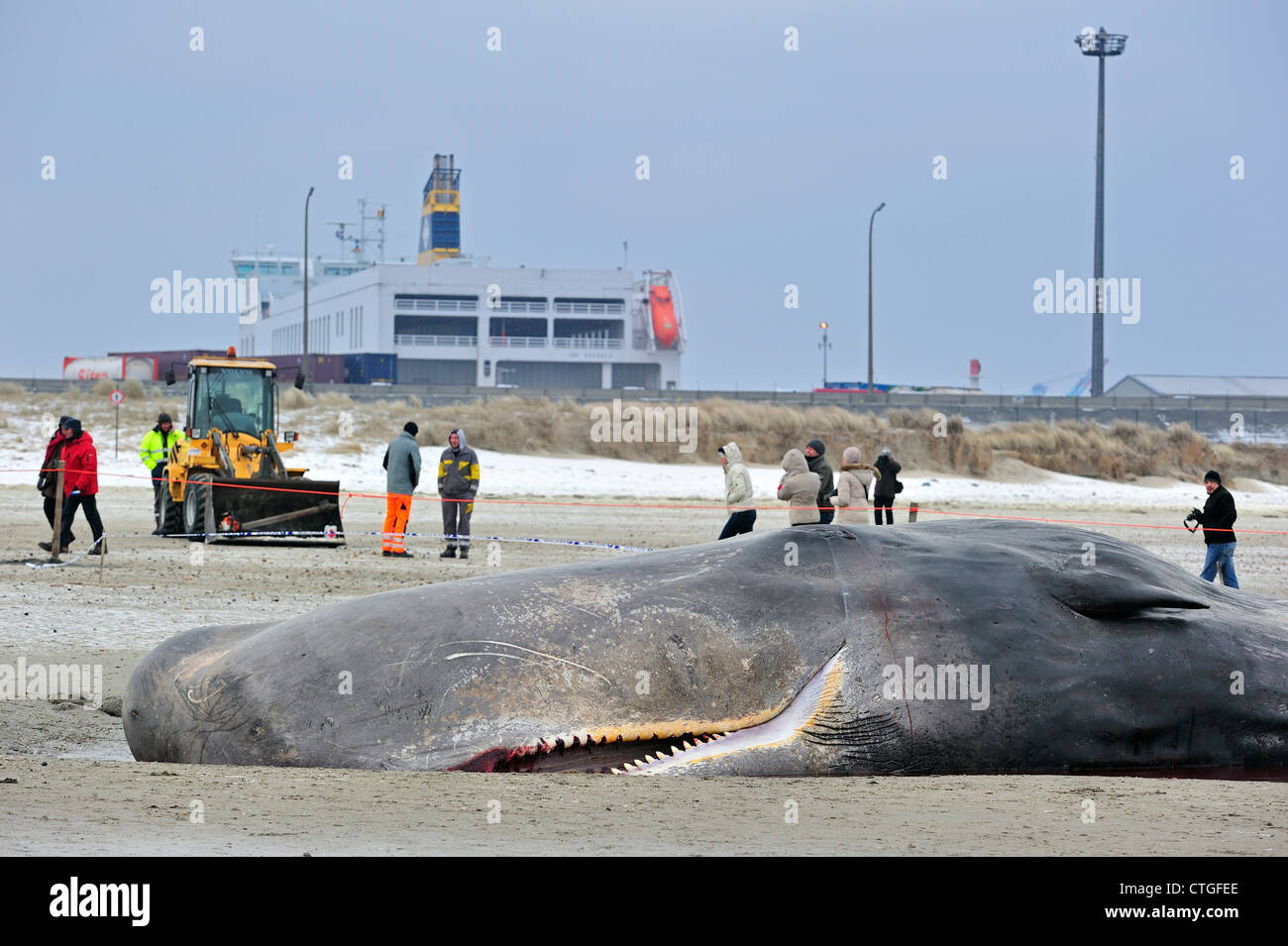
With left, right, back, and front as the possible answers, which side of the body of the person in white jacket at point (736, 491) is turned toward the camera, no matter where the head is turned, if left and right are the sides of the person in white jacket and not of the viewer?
left

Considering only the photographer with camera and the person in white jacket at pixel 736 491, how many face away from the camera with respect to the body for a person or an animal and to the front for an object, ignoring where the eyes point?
0

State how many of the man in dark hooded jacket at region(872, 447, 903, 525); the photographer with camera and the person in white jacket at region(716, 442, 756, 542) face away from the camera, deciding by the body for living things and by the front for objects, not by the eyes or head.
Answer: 1

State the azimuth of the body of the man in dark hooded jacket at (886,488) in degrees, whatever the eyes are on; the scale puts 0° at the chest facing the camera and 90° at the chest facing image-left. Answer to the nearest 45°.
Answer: approximately 180°

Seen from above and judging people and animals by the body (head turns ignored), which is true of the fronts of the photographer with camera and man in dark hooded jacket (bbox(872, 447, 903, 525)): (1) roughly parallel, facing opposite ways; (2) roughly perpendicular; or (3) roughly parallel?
roughly perpendicular

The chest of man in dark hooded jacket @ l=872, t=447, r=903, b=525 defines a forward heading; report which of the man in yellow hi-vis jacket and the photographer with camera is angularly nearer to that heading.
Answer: the man in yellow hi-vis jacket

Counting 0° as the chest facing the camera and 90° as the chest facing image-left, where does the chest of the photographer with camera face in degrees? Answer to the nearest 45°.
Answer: approximately 90°

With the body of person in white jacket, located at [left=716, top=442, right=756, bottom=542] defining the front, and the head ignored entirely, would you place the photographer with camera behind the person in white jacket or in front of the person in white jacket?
behind
